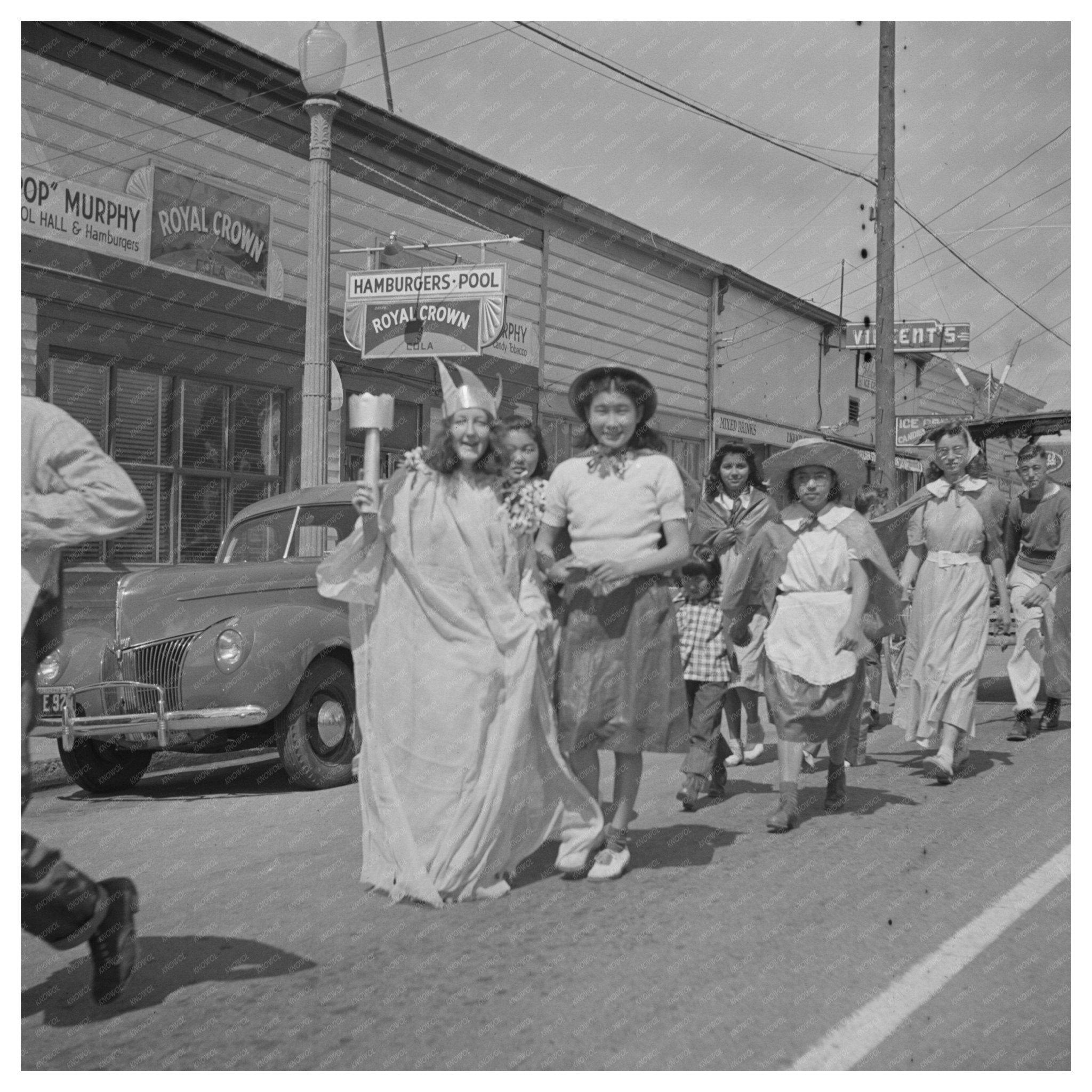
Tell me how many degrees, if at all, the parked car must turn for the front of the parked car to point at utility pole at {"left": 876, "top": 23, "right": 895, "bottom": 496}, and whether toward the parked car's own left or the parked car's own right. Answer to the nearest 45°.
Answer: approximately 180°

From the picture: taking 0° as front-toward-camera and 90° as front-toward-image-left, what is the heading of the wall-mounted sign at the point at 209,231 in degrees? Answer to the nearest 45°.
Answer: approximately 315°

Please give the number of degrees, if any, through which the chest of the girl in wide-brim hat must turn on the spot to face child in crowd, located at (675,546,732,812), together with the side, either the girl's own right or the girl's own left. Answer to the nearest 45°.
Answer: approximately 135° to the girl's own right

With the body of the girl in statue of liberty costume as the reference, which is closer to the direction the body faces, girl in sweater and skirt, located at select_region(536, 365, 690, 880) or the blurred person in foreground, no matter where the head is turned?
the blurred person in foreground

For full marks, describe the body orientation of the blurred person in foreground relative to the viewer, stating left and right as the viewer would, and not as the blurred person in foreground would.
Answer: facing to the left of the viewer

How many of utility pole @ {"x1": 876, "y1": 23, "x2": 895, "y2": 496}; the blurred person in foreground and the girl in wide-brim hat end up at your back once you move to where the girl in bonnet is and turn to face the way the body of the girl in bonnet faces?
1
